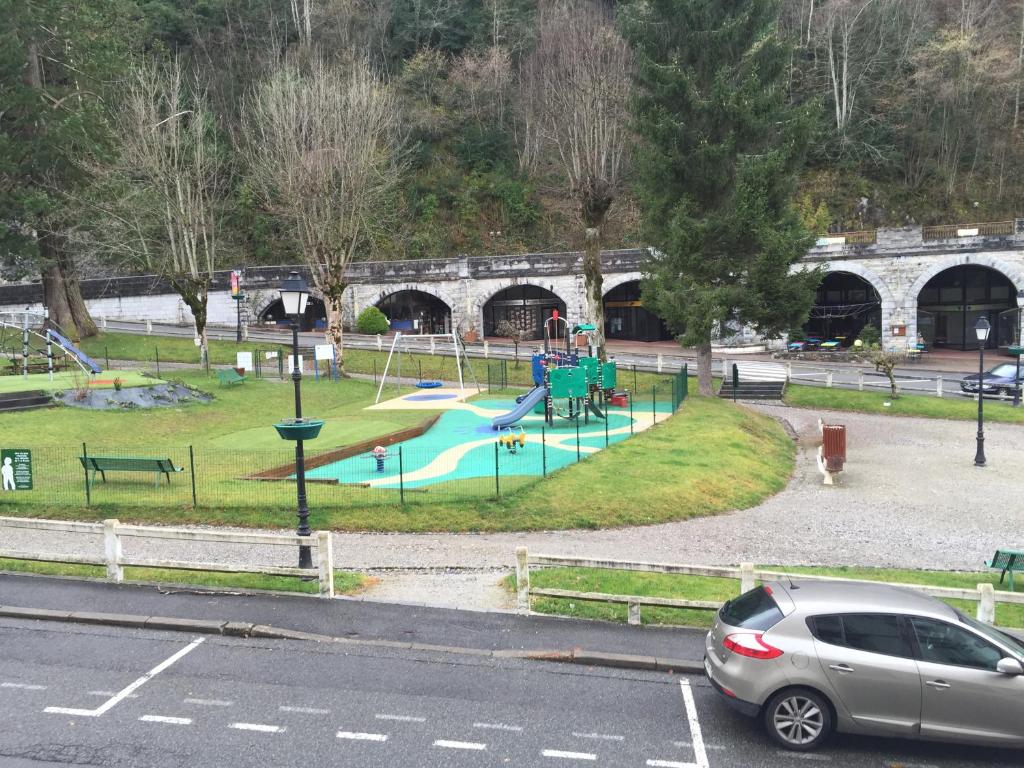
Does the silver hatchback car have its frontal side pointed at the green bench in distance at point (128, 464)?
no

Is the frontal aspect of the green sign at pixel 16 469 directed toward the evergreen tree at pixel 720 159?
no

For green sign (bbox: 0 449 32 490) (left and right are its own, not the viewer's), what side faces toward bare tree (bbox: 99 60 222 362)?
back

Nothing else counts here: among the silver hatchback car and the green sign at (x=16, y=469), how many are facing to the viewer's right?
1

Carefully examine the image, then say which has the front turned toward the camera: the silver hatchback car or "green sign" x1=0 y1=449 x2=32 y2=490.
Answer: the green sign

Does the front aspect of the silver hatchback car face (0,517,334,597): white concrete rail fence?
no

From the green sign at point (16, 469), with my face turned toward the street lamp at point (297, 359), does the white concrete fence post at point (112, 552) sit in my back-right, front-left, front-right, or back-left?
front-right

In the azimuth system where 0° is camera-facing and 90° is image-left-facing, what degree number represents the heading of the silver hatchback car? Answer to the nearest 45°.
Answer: approximately 270°

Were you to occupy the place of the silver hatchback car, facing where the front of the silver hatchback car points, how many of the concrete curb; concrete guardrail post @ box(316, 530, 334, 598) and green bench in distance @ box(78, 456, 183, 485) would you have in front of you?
0

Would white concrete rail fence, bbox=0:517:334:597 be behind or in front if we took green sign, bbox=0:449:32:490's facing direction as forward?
in front

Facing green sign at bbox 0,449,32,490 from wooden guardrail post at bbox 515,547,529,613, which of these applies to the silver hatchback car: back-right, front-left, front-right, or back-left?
back-left

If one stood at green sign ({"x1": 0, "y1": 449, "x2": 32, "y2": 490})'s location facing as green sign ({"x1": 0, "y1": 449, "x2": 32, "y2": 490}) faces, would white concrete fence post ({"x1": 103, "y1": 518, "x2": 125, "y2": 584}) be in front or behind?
in front

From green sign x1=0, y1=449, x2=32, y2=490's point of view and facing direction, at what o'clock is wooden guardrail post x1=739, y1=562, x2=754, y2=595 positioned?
The wooden guardrail post is roughly at 11 o'clock from the green sign.

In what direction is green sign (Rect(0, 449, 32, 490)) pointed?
toward the camera

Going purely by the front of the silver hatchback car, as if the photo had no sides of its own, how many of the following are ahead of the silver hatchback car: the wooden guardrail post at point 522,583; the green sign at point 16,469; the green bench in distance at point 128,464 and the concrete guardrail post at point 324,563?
0
